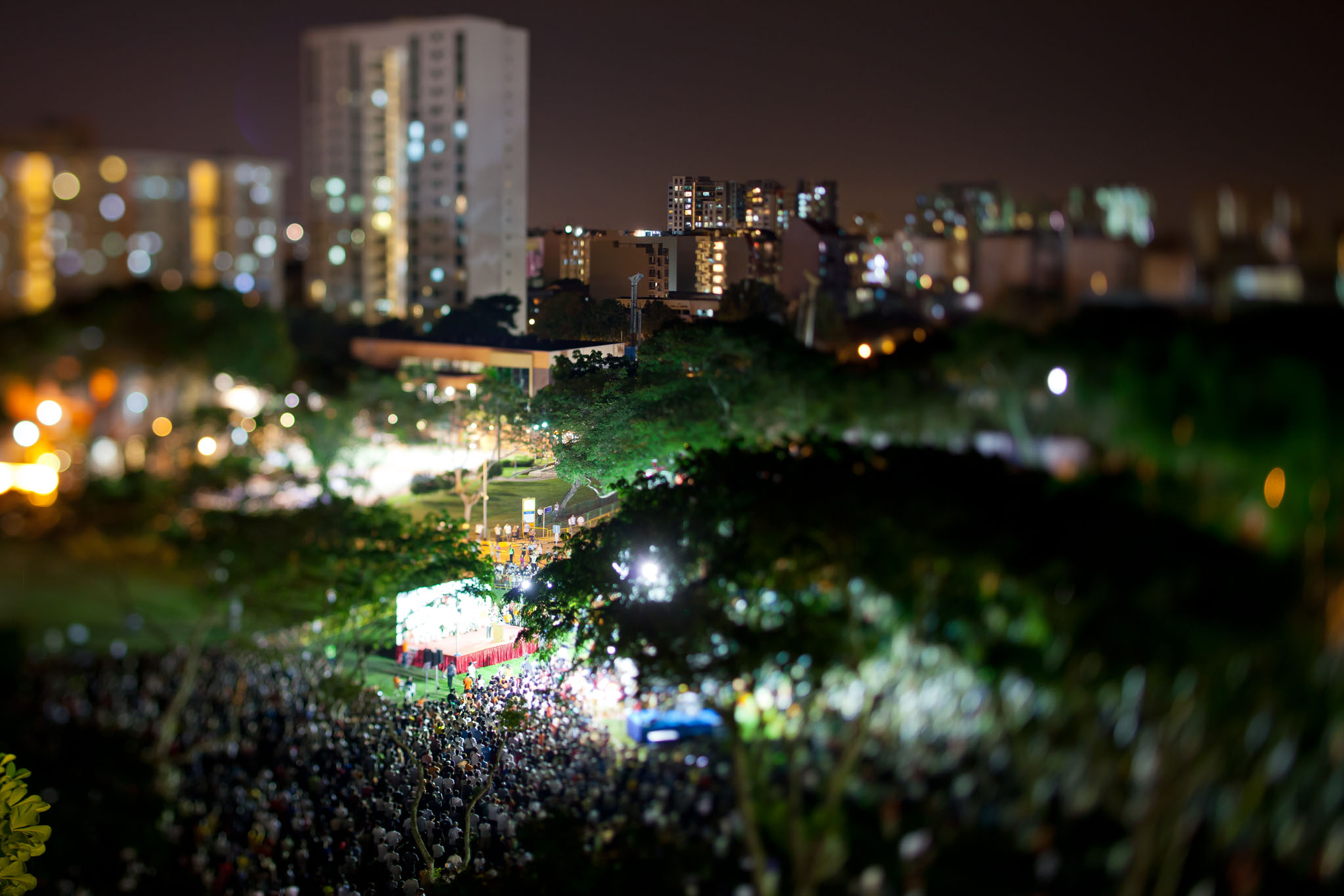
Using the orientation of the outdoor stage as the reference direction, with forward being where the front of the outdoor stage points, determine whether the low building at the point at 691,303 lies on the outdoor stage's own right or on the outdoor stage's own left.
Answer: on the outdoor stage's own left

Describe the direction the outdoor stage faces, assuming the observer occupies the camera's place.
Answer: facing the viewer and to the right of the viewer

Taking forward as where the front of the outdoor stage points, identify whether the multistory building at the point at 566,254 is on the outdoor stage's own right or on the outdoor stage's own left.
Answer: on the outdoor stage's own left

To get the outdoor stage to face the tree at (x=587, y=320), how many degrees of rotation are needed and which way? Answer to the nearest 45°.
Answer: approximately 135° to its left

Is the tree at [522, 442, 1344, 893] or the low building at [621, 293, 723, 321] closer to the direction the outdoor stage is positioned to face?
the tree

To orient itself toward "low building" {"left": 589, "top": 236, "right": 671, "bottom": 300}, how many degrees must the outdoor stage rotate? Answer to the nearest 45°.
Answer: approximately 135° to its left
